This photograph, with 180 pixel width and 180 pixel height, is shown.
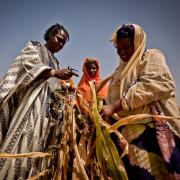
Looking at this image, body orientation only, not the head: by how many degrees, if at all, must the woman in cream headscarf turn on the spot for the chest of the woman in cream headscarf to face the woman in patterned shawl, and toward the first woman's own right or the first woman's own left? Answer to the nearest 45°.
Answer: approximately 45° to the first woman's own right

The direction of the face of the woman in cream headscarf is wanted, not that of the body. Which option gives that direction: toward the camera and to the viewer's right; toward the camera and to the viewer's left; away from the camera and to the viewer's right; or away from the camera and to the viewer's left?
toward the camera and to the viewer's left

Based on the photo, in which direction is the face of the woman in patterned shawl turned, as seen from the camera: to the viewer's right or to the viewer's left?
to the viewer's right
